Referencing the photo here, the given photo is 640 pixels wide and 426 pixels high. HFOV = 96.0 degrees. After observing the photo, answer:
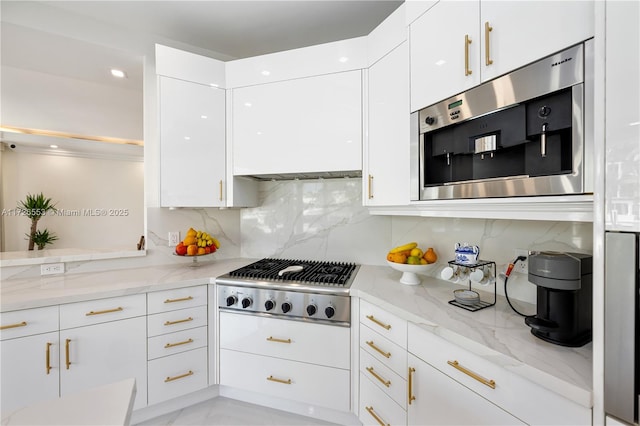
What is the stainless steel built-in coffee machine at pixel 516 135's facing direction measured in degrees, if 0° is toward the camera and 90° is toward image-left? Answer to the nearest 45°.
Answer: approximately 45°

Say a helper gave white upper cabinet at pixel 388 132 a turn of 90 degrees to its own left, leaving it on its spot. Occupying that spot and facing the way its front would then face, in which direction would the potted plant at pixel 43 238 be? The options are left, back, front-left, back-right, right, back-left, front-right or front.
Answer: back-right

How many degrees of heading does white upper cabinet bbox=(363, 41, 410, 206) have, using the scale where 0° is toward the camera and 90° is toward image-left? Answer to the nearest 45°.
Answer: approximately 45°

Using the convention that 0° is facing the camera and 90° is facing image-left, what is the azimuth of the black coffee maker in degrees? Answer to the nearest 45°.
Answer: approximately 45°

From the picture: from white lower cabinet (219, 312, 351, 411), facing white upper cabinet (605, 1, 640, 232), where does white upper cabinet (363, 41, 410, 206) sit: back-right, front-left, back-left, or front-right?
front-left

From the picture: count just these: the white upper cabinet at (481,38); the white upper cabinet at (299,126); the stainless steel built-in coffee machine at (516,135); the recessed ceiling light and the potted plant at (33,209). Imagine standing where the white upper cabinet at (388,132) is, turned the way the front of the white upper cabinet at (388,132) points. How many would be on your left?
2

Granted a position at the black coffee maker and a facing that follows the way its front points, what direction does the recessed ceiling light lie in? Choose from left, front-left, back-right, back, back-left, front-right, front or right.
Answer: front-right

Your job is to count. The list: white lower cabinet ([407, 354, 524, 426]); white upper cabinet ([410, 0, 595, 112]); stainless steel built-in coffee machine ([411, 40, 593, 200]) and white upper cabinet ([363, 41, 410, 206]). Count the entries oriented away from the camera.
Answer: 0
